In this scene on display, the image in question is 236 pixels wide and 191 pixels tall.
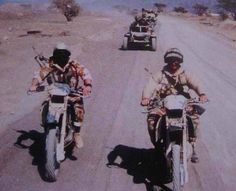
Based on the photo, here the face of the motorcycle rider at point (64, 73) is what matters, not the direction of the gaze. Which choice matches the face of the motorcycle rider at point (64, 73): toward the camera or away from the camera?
toward the camera

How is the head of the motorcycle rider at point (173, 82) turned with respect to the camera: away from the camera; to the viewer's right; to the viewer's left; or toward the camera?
toward the camera

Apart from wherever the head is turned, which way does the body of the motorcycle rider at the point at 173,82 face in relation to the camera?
toward the camera

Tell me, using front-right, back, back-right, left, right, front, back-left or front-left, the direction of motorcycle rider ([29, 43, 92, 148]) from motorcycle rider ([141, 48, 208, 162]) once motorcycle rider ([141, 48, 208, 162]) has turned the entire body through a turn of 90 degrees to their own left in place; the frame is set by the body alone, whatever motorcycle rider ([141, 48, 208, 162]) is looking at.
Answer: back
